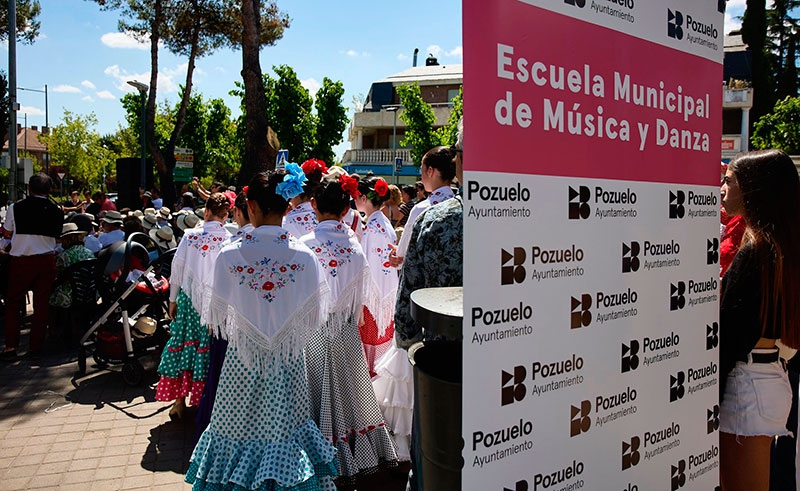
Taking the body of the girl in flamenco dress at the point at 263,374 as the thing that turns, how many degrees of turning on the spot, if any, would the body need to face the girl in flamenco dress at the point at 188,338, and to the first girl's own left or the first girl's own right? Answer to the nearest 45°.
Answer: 0° — they already face them

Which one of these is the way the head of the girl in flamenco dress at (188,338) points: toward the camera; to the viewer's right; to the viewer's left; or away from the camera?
away from the camera

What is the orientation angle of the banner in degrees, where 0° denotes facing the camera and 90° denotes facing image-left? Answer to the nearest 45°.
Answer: approximately 315°

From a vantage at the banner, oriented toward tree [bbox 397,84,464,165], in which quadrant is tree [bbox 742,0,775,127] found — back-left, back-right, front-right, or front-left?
front-right

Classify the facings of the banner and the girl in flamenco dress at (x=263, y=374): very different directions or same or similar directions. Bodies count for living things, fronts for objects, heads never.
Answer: very different directions

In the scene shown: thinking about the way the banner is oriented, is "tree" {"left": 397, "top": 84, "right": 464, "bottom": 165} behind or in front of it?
behind

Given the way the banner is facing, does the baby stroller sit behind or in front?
behind

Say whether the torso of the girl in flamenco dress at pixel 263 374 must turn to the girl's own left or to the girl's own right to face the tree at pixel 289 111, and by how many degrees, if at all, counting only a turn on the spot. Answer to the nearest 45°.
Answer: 0° — they already face it

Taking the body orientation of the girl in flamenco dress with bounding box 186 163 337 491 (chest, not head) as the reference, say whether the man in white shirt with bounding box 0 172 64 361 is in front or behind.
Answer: in front

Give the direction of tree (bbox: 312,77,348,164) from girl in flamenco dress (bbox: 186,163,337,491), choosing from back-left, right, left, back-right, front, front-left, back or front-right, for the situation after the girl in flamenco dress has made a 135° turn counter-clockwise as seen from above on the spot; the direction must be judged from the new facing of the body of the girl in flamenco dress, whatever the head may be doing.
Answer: back-right

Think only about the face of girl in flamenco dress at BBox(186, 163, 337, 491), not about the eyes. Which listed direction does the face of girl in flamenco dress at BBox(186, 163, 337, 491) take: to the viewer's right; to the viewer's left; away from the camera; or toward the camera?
away from the camera

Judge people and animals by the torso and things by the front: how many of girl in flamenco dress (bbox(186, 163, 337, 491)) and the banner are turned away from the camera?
1

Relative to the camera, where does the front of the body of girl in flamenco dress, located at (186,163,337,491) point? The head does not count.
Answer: away from the camera

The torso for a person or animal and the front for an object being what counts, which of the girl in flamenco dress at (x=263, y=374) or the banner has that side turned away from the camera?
the girl in flamenco dress
